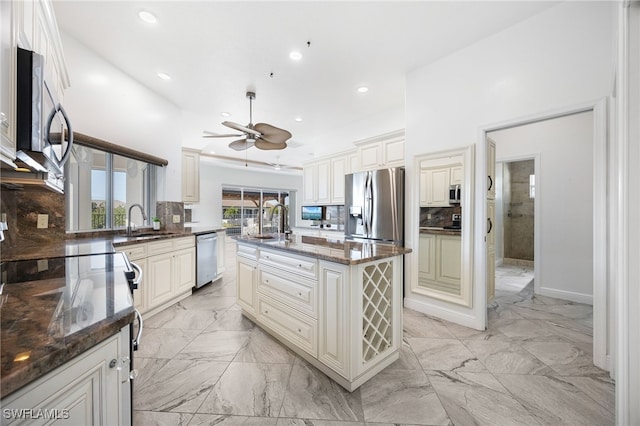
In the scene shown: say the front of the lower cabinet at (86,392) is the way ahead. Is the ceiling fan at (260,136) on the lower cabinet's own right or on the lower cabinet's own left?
on the lower cabinet's own left
